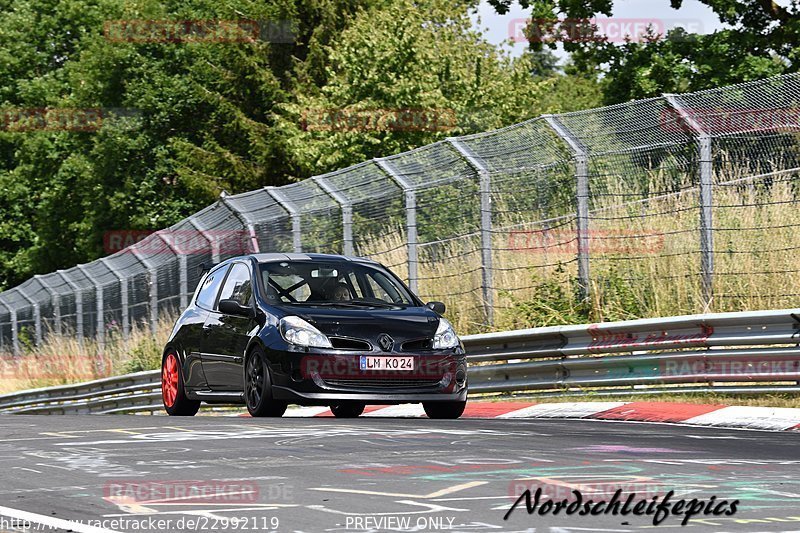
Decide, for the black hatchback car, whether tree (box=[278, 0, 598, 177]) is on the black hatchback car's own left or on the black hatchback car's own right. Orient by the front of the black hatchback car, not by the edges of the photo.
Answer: on the black hatchback car's own left

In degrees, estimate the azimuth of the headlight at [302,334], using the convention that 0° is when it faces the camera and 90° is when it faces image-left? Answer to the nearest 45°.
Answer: approximately 315°

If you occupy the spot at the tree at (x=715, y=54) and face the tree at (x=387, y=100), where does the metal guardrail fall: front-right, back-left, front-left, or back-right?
back-left

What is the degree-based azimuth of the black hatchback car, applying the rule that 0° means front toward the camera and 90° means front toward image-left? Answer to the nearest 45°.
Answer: approximately 315°

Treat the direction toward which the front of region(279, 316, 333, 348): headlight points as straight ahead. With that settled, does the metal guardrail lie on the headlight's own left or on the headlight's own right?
on the headlight's own left

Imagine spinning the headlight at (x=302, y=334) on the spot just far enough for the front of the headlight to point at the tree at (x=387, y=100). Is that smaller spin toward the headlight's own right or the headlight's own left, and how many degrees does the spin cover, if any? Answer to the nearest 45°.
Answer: approximately 135° to the headlight's own left
